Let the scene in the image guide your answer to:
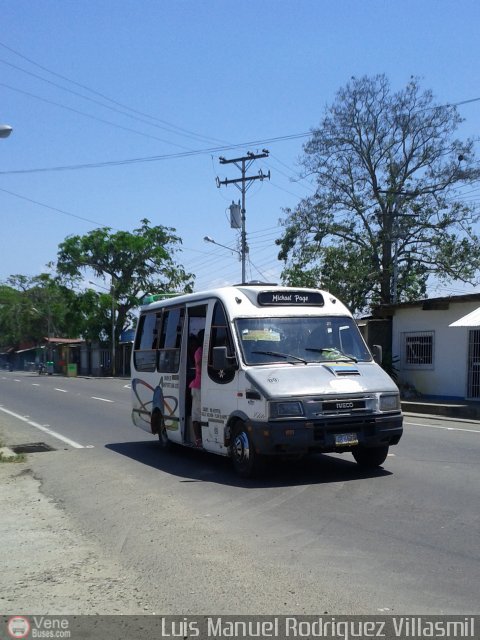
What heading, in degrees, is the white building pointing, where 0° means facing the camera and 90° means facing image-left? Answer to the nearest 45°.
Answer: approximately 45°

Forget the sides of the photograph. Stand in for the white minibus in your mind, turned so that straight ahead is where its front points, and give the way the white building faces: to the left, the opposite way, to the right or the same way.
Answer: to the right

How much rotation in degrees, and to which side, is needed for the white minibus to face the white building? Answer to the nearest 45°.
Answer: approximately 135° to its left
